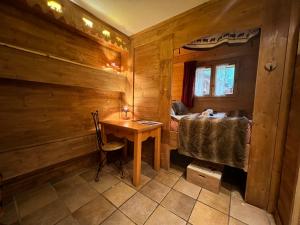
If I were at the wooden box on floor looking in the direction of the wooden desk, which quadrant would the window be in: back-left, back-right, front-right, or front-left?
back-right

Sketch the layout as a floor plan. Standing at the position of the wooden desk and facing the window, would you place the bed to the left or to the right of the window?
right

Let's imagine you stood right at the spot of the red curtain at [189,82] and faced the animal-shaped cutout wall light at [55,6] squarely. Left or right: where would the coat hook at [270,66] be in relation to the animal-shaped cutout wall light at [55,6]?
left

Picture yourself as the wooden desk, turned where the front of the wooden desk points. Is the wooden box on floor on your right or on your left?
on your left

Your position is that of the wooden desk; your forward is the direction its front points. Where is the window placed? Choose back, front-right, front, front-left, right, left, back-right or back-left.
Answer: back

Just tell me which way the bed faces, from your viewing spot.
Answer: facing the viewer and to the right of the viewer

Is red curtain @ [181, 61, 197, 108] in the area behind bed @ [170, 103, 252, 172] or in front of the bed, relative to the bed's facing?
behind

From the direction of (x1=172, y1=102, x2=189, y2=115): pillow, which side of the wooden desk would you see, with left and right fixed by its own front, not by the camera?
back

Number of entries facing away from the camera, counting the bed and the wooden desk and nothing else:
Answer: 0
